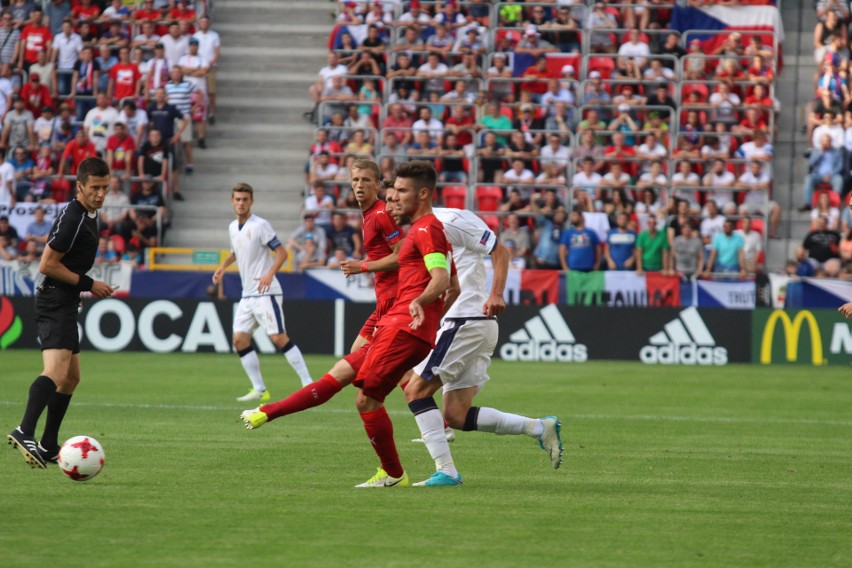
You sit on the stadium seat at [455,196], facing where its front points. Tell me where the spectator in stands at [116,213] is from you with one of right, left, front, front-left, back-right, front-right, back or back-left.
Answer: right

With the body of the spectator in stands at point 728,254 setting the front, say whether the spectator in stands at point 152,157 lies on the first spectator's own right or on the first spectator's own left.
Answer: on the first spectator's own right

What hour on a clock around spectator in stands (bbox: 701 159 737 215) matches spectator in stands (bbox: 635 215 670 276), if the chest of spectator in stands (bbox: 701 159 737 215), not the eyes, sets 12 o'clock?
spectator in stands (bbox: 635 215 670 276) is roughly at 1 o'clock from spectator in stands (bbox: 701 159 737 215).

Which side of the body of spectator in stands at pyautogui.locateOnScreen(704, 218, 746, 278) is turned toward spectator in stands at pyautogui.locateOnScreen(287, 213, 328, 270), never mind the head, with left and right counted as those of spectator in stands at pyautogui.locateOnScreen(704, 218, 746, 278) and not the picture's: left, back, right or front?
right

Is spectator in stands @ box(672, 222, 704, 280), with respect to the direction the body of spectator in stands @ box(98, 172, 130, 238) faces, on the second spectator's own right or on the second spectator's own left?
on the second spectator's own left

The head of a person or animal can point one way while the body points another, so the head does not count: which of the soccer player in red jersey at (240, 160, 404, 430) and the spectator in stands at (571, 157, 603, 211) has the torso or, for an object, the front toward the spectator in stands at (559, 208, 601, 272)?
the spectator in stands at (571, 157, 603, 211)

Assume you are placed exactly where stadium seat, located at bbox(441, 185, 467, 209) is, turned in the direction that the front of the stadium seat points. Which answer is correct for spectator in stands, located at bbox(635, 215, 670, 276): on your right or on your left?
on your left

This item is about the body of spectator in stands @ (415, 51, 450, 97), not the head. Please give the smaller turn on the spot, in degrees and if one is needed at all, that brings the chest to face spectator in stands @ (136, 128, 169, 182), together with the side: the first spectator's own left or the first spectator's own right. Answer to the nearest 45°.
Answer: approximately 90° to the first spectator's own right

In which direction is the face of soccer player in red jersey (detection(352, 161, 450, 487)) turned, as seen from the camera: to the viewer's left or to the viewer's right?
to the viewer's left

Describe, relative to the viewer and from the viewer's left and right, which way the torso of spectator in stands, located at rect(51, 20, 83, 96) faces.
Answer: facing the viewer

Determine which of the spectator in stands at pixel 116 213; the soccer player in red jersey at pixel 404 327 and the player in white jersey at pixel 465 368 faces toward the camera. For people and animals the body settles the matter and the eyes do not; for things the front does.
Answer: the spectator in stands

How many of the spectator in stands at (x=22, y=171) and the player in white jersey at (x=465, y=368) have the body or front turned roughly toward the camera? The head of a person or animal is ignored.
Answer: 1

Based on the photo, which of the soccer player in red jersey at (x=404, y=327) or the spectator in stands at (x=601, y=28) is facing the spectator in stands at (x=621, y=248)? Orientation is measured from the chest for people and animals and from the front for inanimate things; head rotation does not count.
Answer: the spectator in stands at (x=601, y=28)

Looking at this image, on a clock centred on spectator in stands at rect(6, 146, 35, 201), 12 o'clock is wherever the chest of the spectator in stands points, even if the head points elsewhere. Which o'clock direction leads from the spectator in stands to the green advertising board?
The green advertising board is roughly at 10 o'clock from the spectator in stands.

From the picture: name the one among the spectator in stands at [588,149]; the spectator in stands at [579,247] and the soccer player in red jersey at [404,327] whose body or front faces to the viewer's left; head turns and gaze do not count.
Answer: the soccer player in red jersey

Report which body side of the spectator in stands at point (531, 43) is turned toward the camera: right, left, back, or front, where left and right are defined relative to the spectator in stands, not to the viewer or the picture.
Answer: front
